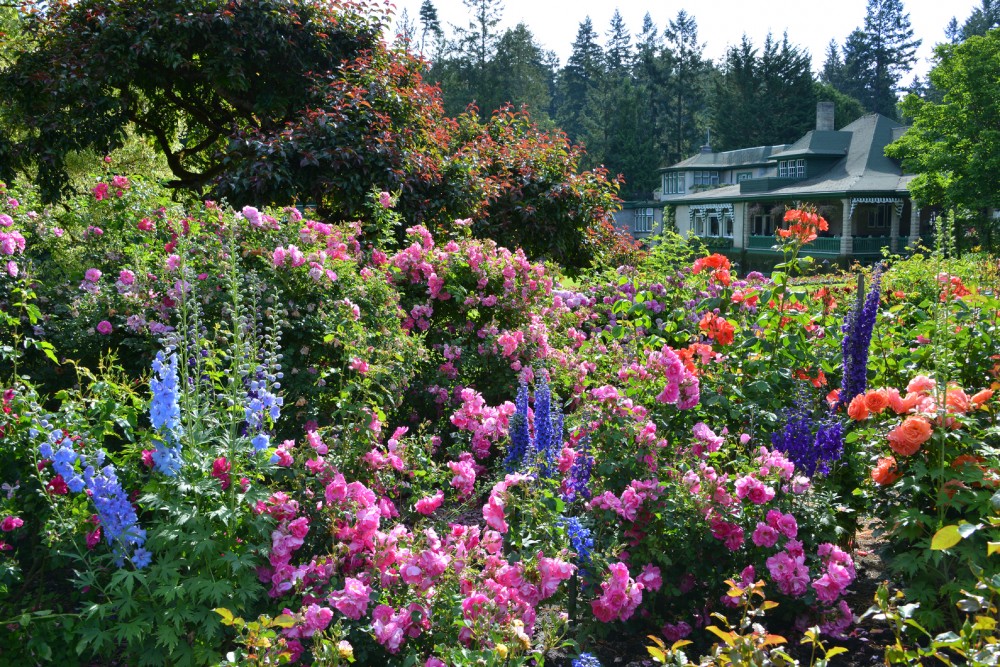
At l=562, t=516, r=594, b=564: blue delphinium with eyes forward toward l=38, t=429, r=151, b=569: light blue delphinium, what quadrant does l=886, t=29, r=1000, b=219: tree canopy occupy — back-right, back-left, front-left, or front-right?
back-right

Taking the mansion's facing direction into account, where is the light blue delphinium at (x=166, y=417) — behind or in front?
in front

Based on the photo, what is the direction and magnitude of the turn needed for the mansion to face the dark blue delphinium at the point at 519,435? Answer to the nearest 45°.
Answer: approximately 45° to its left

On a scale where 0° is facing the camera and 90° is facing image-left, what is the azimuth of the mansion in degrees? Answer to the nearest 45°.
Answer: approximately 45°

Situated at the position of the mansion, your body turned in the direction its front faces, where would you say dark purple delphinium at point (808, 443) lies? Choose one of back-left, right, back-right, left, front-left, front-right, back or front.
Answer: front-left

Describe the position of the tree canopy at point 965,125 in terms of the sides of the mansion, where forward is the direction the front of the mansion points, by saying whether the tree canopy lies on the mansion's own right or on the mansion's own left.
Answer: on the mansion's own left

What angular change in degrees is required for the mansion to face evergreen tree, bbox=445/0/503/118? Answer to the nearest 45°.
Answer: approximately 45° to its right

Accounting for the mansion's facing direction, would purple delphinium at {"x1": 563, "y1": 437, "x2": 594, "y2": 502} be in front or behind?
in front
